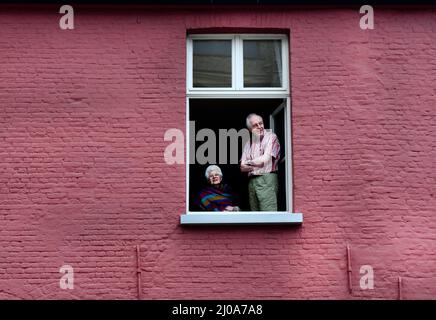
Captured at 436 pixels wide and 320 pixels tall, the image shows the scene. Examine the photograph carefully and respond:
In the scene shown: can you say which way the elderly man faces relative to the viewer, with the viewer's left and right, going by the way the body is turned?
facing the viewer and to the left of the viewer

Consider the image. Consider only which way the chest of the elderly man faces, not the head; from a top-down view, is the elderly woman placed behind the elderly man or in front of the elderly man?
in front
